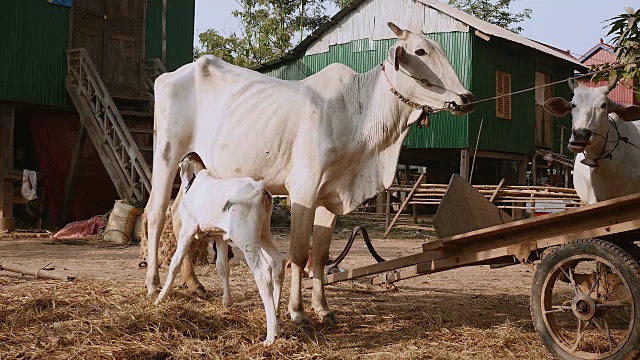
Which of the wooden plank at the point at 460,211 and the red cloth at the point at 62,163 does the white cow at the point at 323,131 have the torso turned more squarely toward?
the wooden plank

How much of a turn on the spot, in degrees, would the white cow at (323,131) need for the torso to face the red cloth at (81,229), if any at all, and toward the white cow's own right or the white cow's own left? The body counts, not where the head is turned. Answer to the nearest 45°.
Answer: approximately 180°

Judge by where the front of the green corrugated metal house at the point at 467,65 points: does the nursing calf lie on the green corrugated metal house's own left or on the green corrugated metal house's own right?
on the green corrugated metal house's own right

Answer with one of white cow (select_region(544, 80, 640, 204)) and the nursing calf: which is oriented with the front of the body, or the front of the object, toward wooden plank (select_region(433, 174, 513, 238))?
the white cow

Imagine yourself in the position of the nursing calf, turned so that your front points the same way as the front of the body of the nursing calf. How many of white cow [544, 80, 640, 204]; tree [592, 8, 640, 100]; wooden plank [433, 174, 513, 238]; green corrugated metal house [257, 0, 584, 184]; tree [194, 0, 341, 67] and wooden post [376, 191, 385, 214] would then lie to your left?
0

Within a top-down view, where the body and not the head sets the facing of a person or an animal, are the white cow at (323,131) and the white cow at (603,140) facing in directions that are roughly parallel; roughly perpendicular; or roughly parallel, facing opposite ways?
roughly perpendicular

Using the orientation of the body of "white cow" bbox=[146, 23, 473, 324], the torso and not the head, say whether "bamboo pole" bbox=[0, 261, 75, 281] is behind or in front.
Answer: behind

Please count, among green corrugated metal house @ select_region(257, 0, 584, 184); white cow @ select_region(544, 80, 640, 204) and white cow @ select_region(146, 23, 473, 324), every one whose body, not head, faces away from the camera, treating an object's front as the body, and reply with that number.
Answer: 0

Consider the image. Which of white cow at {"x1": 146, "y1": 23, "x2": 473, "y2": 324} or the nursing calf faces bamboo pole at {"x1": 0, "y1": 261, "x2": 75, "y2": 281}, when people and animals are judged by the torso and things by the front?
the nursing calf

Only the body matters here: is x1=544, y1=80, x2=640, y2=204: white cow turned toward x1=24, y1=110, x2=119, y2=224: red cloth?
no

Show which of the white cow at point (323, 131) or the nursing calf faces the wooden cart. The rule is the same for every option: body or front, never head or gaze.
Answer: the white cow

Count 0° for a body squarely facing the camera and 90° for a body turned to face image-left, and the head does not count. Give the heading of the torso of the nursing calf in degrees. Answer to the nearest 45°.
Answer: approximately 135°

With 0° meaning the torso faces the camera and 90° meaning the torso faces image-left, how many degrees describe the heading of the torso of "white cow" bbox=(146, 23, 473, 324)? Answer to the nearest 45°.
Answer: approximately 315°

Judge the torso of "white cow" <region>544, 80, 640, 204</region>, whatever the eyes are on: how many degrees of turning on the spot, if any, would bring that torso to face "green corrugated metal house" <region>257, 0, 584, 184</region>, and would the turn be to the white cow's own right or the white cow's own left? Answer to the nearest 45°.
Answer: approximately 135° to the white cow's own right

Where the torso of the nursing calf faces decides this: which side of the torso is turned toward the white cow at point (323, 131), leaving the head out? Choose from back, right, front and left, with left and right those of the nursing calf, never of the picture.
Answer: right

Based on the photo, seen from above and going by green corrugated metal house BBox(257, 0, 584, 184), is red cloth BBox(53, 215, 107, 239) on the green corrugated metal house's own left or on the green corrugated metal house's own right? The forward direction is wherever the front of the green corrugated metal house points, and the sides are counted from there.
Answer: on the green corrugated metal house's own right

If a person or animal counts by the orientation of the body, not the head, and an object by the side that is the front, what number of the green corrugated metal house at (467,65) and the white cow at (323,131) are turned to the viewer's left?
0
